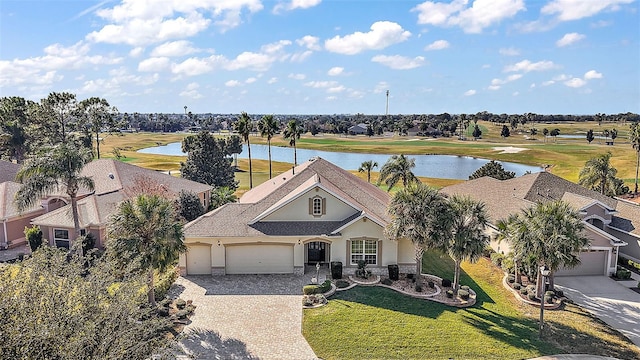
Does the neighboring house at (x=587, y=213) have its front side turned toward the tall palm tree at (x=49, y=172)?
no

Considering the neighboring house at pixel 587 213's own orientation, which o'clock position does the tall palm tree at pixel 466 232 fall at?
The tall palm tree is roughly at 1 o'clock from the neighboring house.

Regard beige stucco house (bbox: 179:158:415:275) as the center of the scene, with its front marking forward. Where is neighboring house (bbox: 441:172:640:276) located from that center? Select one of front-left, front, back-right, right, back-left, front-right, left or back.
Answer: left

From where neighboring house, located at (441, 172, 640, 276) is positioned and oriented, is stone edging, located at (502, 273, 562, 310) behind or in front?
in front

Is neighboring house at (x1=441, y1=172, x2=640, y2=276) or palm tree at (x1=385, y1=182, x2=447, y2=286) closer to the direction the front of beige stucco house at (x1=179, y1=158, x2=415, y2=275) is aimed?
the palm tree

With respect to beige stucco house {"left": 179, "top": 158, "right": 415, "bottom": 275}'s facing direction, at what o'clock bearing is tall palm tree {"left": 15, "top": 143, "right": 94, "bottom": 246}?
The tall palm tree is roughly at 3 o'clock from the beige stucco house.

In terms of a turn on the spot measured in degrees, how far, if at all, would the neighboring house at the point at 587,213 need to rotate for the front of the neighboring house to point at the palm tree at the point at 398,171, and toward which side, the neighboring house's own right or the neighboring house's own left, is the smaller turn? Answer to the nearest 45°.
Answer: approximately 90° to the neighboring house's own right

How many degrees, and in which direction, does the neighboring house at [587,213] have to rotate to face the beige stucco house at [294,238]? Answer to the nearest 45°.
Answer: approximately 45° to its right

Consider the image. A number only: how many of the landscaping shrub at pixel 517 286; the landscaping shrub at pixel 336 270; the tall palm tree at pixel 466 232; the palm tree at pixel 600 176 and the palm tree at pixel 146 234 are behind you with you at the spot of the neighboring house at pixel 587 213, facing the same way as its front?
1

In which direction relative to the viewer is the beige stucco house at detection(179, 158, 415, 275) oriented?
toward the camera

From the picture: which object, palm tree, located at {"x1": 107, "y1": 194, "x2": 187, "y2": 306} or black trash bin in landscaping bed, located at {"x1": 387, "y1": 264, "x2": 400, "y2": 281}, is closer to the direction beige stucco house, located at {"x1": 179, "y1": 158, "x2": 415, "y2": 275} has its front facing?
the palm tree

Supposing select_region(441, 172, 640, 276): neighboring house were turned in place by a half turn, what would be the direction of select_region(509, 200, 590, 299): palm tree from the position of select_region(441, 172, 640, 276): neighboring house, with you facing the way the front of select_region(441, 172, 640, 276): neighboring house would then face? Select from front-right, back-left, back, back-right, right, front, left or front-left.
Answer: back

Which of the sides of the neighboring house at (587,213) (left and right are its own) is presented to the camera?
front

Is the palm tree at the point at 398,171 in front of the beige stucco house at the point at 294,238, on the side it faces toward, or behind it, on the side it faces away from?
behind

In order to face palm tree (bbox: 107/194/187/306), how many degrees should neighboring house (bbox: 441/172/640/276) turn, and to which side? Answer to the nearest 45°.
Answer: approximately 45° to its right

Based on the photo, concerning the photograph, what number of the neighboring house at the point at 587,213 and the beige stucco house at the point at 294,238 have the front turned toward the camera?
2

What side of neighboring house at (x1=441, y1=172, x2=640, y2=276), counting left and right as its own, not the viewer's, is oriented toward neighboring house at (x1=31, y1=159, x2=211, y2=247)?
right

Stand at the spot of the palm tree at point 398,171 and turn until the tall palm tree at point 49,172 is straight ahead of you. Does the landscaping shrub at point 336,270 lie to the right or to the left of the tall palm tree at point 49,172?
left
